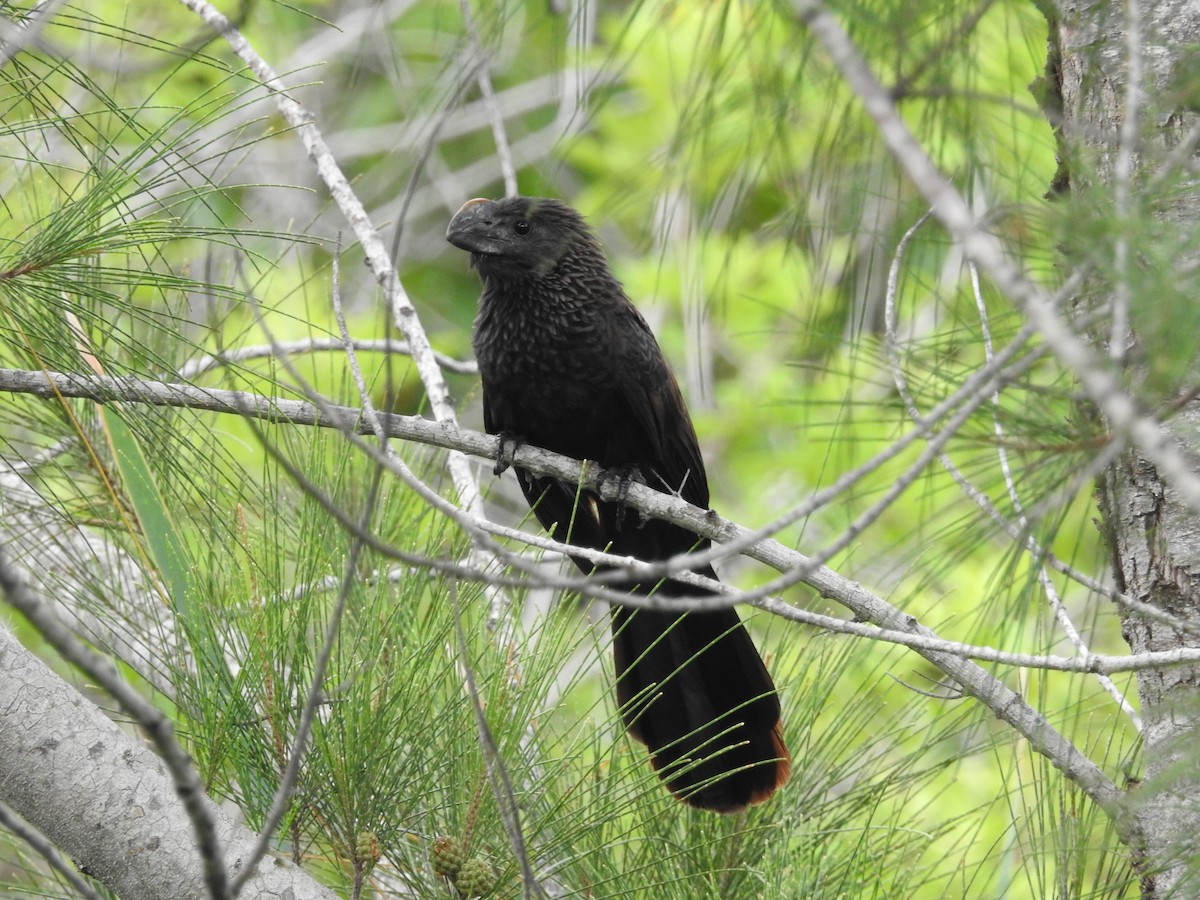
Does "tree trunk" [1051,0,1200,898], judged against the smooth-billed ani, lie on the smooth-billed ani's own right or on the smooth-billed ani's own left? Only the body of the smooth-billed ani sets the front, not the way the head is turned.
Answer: on the smooth-billed ani's own left

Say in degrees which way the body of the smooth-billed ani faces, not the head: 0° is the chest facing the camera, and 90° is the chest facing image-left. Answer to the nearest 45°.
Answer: approximately 45°

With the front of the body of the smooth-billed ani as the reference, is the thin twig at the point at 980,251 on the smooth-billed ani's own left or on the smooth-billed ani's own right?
on the smooth-billed ani's own left
